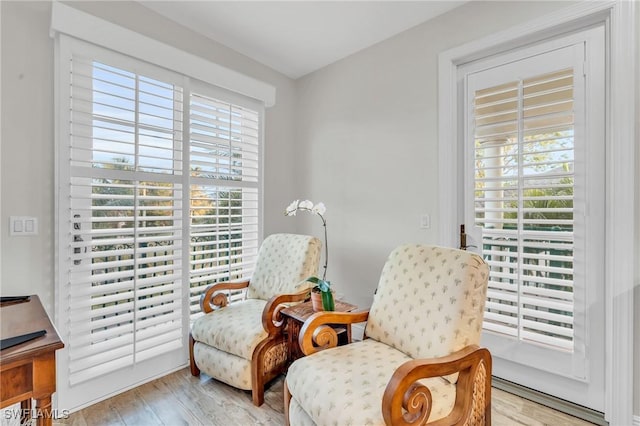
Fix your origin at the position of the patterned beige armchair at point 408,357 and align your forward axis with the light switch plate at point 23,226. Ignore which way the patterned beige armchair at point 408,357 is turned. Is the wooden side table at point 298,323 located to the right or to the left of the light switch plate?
right

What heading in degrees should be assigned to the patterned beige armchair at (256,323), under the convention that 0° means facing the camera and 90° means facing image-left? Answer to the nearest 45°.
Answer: approximately 45°

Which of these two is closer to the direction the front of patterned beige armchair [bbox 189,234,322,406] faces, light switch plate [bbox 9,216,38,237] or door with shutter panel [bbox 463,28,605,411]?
the light switch plate

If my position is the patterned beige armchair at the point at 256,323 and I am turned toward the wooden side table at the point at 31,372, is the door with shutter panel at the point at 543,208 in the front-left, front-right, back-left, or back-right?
back-left

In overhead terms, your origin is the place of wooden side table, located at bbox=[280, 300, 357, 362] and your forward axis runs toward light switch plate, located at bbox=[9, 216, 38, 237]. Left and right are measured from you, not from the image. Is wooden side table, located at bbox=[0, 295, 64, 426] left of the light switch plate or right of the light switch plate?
left

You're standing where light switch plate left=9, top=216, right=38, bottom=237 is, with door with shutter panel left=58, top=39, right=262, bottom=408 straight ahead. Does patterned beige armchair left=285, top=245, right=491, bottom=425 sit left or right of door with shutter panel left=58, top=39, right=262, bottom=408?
right

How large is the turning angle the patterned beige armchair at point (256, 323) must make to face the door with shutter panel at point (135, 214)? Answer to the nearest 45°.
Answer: approximately 45° to its right
